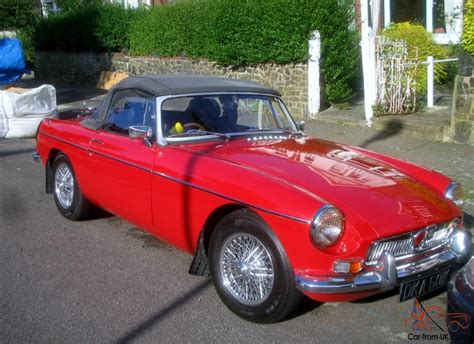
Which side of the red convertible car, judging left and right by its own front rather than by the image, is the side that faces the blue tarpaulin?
back

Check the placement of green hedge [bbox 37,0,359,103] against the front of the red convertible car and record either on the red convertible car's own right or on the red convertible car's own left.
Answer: on the red convertible car's own left

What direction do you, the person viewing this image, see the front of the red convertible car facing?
facing the viewer and to the right of the viewer

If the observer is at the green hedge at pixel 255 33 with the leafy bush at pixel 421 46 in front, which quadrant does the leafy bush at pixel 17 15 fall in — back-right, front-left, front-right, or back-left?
back-left

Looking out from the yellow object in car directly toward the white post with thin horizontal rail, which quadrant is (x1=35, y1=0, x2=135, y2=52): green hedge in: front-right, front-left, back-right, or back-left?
front-left

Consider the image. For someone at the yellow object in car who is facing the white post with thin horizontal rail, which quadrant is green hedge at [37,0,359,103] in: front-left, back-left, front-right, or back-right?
front-left

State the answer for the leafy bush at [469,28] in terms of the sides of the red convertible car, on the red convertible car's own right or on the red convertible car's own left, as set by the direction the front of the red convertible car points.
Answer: on the red convertible car's own left

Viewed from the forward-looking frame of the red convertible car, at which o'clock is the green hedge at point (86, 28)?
The green hedge is roughly at 7 o'clock from the red convertible car.

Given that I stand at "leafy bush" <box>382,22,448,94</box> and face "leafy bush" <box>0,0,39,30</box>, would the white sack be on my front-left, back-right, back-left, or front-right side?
front-left

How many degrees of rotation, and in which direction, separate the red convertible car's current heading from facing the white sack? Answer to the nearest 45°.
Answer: approximately 180°
